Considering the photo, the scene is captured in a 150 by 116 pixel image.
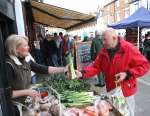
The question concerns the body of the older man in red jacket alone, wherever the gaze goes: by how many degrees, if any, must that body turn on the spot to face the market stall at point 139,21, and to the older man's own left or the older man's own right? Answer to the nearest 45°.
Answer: approximately 135° to the older man's own right

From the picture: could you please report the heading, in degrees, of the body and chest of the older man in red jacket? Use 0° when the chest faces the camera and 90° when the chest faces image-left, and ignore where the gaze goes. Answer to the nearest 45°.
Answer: approximately 45°

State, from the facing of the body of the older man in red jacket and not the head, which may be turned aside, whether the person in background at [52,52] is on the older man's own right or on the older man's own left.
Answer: on the older man's own right
